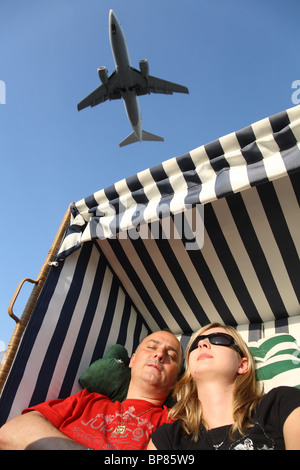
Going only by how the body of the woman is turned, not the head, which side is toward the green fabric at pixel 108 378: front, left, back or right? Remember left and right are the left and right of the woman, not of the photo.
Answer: right

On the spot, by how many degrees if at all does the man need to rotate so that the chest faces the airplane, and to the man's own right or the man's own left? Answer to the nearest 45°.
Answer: approximately 180°

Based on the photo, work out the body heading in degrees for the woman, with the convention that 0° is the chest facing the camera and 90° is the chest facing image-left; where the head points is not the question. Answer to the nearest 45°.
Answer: approximately 45°

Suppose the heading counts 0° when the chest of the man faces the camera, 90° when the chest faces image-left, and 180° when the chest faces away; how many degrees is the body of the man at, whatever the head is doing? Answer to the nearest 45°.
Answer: approximately 0°
